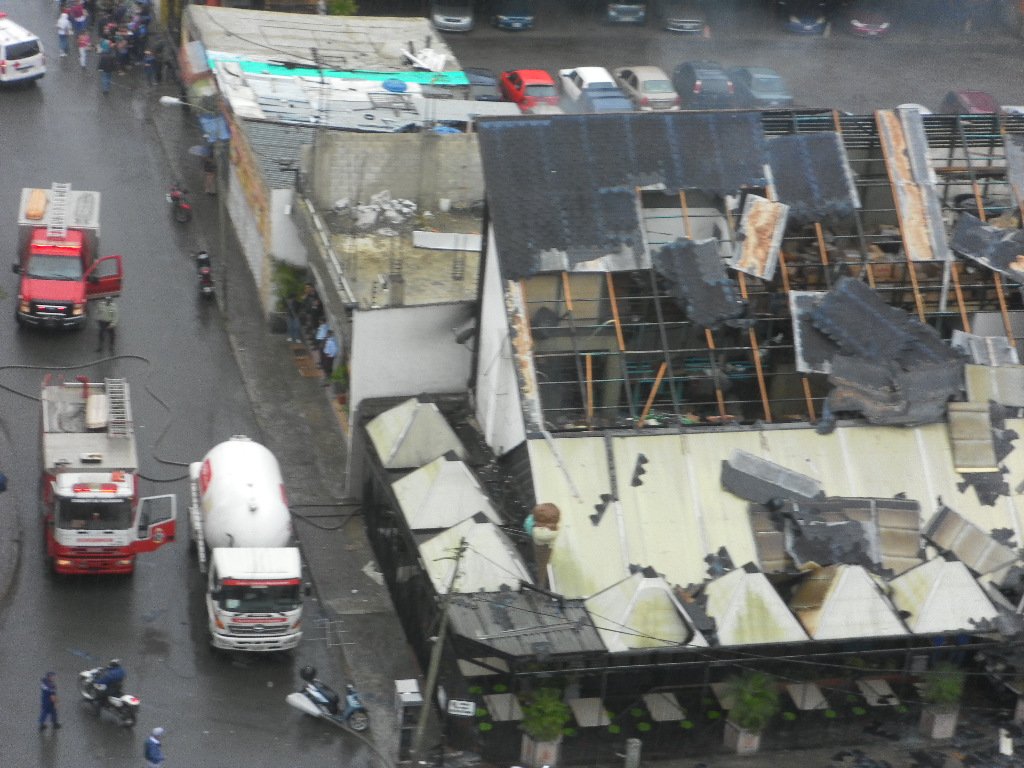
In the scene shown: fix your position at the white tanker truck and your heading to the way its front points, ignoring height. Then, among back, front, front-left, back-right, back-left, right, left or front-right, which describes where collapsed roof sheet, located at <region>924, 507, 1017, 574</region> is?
left

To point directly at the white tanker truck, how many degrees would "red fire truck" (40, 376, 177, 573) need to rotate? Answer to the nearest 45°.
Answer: approximately 45° to its left

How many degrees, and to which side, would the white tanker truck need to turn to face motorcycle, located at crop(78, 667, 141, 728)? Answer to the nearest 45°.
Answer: approximately 45° to its right

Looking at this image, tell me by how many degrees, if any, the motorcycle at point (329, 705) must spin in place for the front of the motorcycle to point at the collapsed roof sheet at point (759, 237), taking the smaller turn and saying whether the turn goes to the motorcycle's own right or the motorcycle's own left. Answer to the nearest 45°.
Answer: approximately 90° to the motorcycle's own left

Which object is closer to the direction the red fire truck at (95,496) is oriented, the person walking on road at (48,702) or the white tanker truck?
the person walking on road

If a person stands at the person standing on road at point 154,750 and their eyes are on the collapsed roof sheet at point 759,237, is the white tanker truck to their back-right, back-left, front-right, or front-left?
front-left

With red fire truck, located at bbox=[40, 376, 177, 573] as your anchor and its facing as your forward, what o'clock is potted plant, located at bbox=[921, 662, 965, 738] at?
The potted plant is roughly at 10 o'clock from the red fire truck.

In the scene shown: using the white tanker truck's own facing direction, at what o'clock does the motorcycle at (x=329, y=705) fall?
The motorcycle is roughly at 11 o'clock from the white tanker truck.

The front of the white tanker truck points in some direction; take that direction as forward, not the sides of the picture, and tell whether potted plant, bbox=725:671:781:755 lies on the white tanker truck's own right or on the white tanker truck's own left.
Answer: on the white tanker truck's own left

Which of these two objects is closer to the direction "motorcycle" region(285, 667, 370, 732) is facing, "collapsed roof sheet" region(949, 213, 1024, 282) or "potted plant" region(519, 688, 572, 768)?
the potted plant

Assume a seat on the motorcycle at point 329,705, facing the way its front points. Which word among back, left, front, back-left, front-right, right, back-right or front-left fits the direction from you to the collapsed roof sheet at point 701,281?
left

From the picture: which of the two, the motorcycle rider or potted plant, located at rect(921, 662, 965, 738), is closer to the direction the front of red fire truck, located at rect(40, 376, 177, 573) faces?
the motorcycle rider

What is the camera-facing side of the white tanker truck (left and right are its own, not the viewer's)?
front

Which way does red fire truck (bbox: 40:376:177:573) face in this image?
toward the camera

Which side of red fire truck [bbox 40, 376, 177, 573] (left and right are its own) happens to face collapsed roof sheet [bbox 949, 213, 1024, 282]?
left

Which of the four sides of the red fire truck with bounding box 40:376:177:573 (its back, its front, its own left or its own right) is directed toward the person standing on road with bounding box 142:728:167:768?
front
